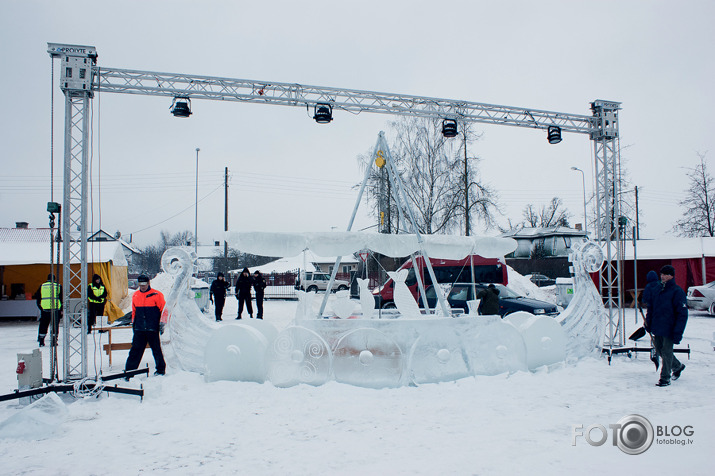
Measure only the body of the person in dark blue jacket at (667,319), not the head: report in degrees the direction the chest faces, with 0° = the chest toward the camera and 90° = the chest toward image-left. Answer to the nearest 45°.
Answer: approximately 45°

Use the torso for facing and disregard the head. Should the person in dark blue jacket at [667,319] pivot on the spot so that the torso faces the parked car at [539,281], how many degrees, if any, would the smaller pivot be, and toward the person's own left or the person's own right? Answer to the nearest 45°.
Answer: approximately 135° to the person's own right

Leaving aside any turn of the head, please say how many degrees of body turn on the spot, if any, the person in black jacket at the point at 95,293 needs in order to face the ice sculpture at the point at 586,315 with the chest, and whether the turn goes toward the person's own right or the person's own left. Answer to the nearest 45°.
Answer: approximately 45° to the person's own left

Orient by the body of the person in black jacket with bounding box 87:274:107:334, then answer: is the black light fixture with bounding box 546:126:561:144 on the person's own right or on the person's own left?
on the person's own left

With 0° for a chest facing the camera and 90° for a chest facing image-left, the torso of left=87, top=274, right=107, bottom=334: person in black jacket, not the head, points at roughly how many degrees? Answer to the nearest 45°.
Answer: approximately 0°

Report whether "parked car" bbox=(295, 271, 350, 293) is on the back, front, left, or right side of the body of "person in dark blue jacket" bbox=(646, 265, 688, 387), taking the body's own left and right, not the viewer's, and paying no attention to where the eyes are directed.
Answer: right

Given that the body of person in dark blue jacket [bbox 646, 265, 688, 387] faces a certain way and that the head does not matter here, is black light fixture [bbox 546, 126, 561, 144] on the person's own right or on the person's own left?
on the person's own right

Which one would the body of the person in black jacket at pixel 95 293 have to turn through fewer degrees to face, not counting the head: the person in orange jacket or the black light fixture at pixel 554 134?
the person in orange jacket
